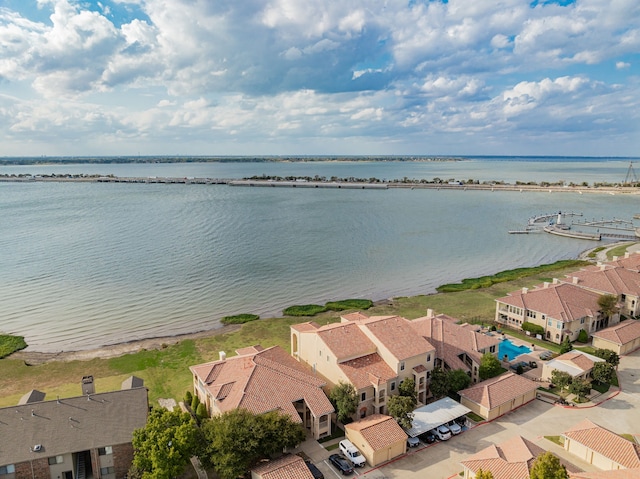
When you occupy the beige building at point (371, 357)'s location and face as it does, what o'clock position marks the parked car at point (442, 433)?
The parked car is roughly at 12 o'clock from the beige building.

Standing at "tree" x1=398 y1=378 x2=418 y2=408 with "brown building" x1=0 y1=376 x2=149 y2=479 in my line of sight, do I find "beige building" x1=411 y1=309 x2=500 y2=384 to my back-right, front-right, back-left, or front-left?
back-right

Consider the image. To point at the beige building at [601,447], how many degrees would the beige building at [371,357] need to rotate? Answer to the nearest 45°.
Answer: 0° — it already faces it

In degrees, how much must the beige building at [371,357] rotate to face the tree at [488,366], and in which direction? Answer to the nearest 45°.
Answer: approximately 45° to its left

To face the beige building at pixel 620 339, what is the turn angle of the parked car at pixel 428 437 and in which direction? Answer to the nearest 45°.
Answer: approximately 90° to its right

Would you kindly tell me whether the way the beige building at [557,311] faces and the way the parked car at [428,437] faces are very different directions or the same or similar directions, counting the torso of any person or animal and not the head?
very different directions

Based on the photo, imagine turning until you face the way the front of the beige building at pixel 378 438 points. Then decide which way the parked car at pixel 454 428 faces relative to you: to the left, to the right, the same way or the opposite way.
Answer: the opposite way
